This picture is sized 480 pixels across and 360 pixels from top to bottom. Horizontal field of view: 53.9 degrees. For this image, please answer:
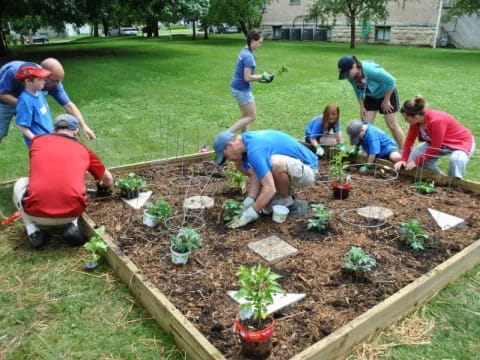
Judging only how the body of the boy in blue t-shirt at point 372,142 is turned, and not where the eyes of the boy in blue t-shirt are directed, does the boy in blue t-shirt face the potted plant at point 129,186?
yes

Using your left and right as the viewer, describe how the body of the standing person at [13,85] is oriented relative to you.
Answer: facing to the right of the viewer

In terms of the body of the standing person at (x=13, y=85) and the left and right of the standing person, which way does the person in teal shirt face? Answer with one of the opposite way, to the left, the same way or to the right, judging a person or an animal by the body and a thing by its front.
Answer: the opposite way

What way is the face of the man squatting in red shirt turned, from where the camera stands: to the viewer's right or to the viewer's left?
to the viewer's right

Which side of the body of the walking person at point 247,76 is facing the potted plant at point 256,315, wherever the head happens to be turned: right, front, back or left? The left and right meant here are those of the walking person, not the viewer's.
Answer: right

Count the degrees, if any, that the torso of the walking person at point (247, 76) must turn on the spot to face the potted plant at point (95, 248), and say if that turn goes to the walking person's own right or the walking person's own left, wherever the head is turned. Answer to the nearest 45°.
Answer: approximately 90° to the walking person's own right

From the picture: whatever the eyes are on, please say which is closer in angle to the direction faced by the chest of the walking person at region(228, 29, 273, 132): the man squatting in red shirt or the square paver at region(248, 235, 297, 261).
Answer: the square paver

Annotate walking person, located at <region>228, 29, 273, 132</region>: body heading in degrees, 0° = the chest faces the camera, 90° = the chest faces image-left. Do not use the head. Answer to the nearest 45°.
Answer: approximately 270°

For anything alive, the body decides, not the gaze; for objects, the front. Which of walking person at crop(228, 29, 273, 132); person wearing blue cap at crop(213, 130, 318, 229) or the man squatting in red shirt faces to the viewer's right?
the walking person

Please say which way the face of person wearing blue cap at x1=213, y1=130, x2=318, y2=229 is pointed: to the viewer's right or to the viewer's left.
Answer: to the viewer's left

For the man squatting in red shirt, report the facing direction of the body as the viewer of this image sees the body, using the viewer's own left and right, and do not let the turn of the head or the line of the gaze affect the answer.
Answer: facing away from the viewer

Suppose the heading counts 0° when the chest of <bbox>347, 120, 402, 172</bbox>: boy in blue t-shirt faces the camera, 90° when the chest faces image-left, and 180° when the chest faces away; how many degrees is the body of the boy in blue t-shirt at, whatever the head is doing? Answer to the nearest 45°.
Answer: approximately 45°

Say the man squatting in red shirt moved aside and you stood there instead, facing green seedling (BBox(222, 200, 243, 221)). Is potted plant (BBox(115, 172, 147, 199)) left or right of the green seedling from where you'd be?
left
